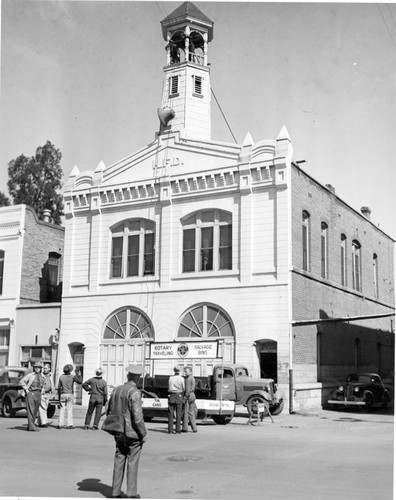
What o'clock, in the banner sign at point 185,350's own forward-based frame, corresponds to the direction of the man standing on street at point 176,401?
The man standing on street is roughly at 12 o'clock from the banner sign.

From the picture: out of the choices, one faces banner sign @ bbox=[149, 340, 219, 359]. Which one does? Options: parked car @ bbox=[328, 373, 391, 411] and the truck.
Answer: the parked car

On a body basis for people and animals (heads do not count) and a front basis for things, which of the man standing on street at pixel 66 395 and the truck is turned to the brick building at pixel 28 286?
the man standing on street

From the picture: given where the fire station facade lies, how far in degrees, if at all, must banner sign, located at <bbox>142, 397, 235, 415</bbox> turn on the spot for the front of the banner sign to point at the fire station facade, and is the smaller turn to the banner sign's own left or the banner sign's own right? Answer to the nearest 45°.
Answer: approximately 180°

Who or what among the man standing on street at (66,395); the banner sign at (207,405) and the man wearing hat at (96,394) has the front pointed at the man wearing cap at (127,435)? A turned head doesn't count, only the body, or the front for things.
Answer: the banner sign

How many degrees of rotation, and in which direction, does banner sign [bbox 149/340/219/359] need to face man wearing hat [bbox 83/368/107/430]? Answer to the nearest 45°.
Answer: approximately 45° to its right

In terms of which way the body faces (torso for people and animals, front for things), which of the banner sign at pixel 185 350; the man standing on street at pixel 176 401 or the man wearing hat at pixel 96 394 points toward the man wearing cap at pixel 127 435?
the banner sign
